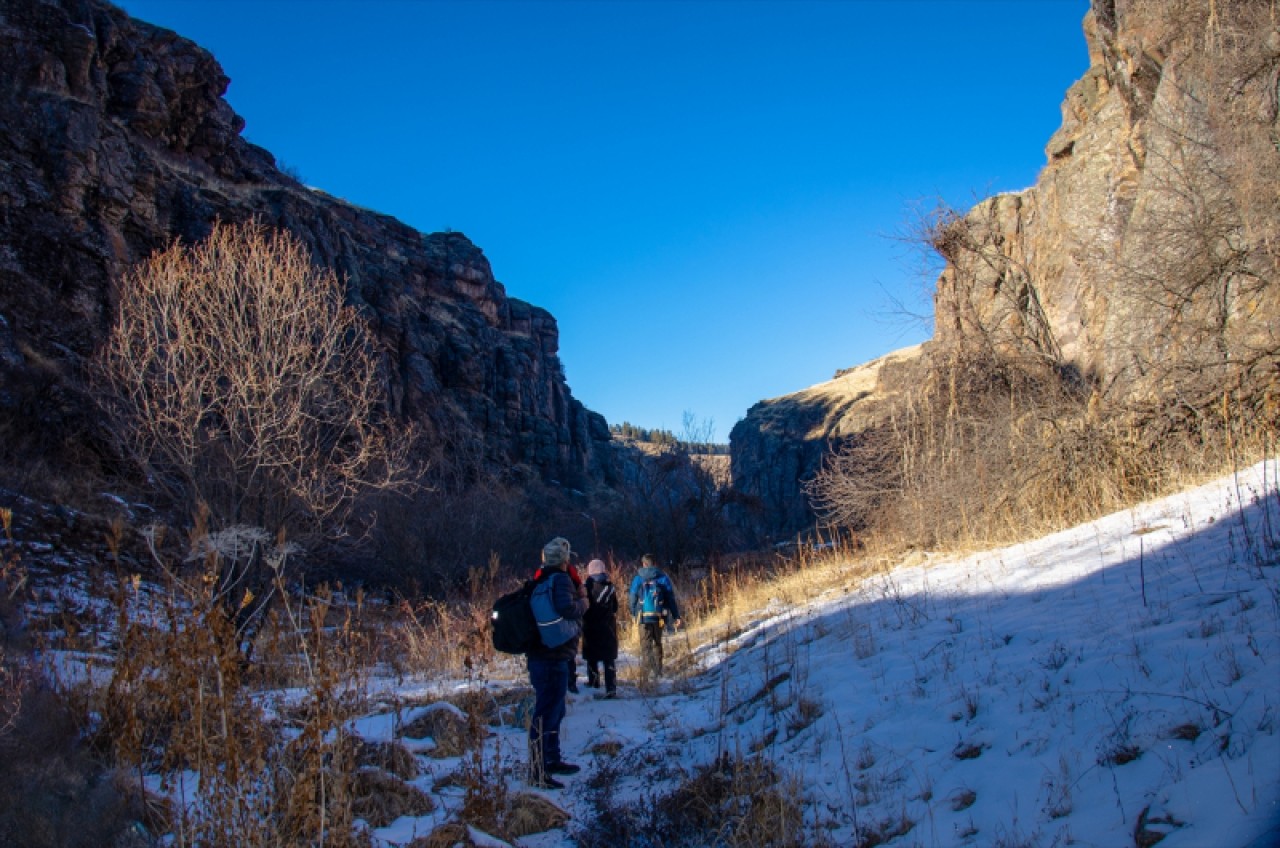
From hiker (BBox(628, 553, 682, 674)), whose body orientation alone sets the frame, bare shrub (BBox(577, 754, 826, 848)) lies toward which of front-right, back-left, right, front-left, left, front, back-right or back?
back

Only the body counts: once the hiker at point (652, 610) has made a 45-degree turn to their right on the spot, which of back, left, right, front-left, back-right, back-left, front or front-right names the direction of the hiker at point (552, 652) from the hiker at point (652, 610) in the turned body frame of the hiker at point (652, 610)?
back-right

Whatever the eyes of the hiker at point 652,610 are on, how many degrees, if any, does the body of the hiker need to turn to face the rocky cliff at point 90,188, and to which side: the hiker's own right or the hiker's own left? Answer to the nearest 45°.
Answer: approximately 45° to the hiker's own left

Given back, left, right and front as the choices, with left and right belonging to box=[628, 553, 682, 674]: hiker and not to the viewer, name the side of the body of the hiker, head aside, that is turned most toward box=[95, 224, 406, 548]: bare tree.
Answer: left

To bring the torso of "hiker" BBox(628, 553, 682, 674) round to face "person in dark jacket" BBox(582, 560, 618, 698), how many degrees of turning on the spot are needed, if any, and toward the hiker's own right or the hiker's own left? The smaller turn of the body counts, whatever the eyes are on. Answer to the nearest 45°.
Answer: approximately 135° to the hiker's own left

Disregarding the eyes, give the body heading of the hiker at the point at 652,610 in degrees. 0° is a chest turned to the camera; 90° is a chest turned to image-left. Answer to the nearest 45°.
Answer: approximately 180°
